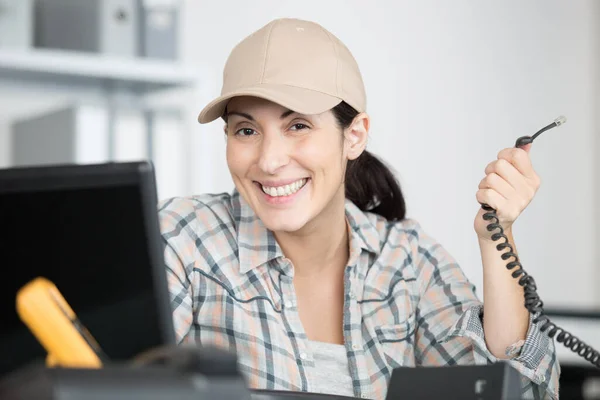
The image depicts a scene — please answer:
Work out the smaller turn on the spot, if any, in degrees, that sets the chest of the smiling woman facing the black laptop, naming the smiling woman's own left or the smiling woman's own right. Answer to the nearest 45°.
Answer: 0° — they already face it

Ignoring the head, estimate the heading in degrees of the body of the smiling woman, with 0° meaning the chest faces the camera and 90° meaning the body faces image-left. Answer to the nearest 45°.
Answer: approximately 0°
